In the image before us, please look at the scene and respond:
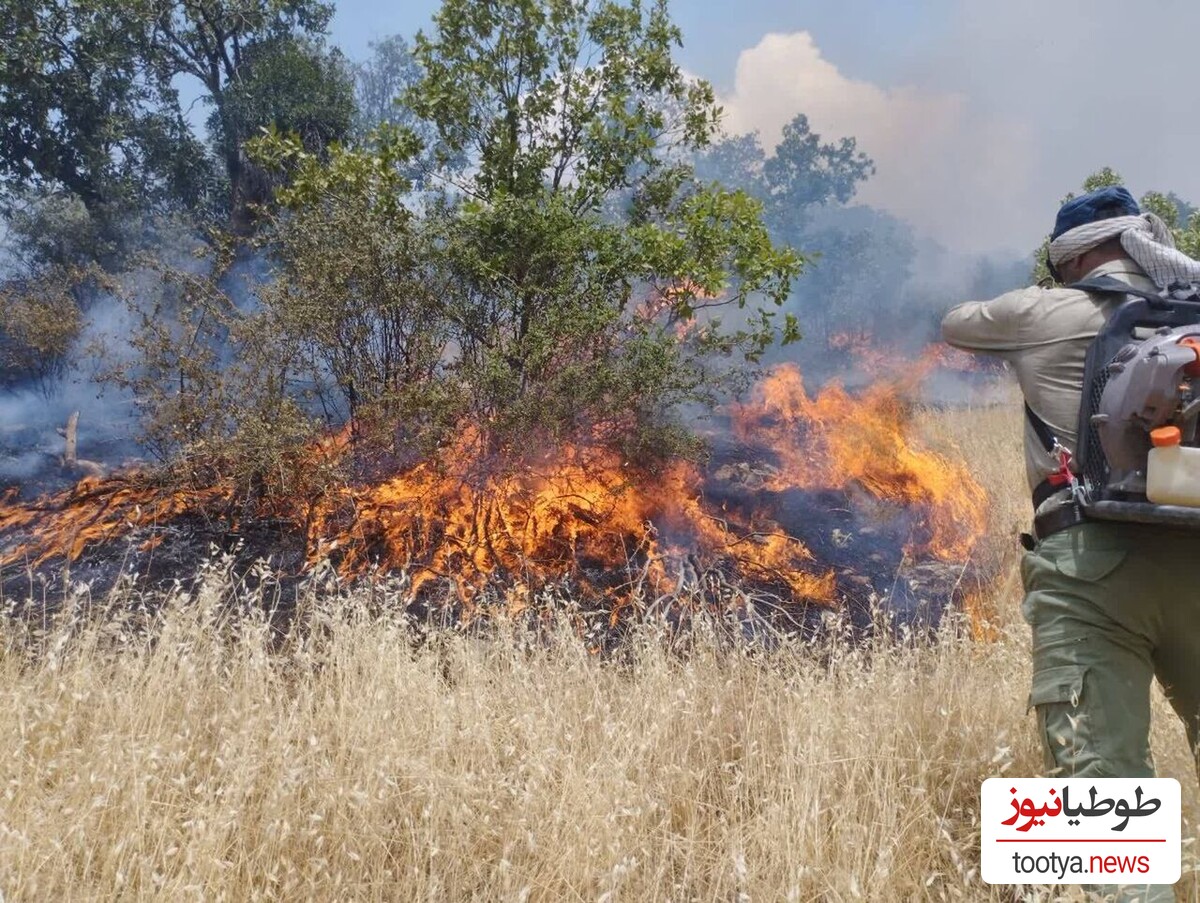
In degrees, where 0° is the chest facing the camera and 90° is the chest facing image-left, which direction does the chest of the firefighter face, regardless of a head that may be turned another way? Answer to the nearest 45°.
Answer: approximately 135°

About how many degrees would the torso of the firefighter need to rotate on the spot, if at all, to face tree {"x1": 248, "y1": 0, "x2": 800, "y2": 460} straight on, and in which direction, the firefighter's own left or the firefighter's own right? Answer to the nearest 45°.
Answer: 0° — they already face it

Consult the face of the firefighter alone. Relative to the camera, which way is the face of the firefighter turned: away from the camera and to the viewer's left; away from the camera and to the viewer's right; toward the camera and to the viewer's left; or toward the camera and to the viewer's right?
away from the camera and to the viewer's left

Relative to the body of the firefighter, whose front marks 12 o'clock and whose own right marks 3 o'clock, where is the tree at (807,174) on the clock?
The tree is roughly at 1 o'clock from the firefighter.

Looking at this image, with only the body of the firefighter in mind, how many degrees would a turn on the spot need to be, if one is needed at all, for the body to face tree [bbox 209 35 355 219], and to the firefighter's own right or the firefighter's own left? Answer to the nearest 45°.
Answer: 0° — they already face it
